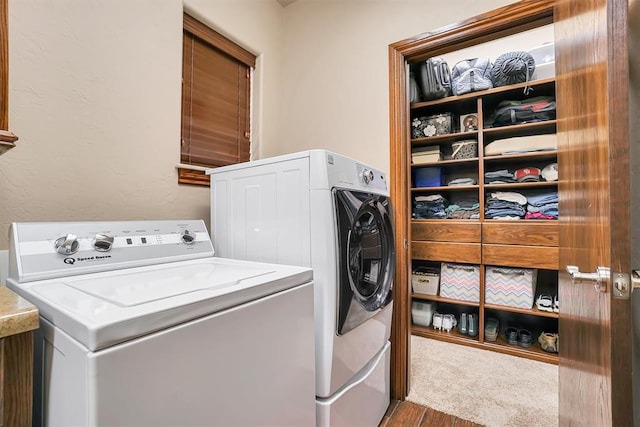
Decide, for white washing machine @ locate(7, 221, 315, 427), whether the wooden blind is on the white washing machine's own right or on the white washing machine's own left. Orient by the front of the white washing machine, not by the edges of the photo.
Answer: on the white washing machine's own left

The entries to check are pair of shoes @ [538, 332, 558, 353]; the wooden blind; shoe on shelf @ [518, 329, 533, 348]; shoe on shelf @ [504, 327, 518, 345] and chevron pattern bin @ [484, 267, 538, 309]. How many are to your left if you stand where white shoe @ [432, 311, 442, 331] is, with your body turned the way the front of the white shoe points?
4

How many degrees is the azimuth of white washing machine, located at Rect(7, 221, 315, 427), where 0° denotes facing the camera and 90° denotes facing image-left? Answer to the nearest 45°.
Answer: approximately 315°

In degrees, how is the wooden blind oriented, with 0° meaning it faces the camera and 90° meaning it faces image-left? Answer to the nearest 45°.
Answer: approximately 315°

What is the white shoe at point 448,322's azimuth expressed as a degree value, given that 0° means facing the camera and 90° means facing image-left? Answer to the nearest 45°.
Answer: approximately 0°

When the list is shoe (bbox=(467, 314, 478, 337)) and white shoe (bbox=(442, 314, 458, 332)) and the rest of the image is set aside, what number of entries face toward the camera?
2
